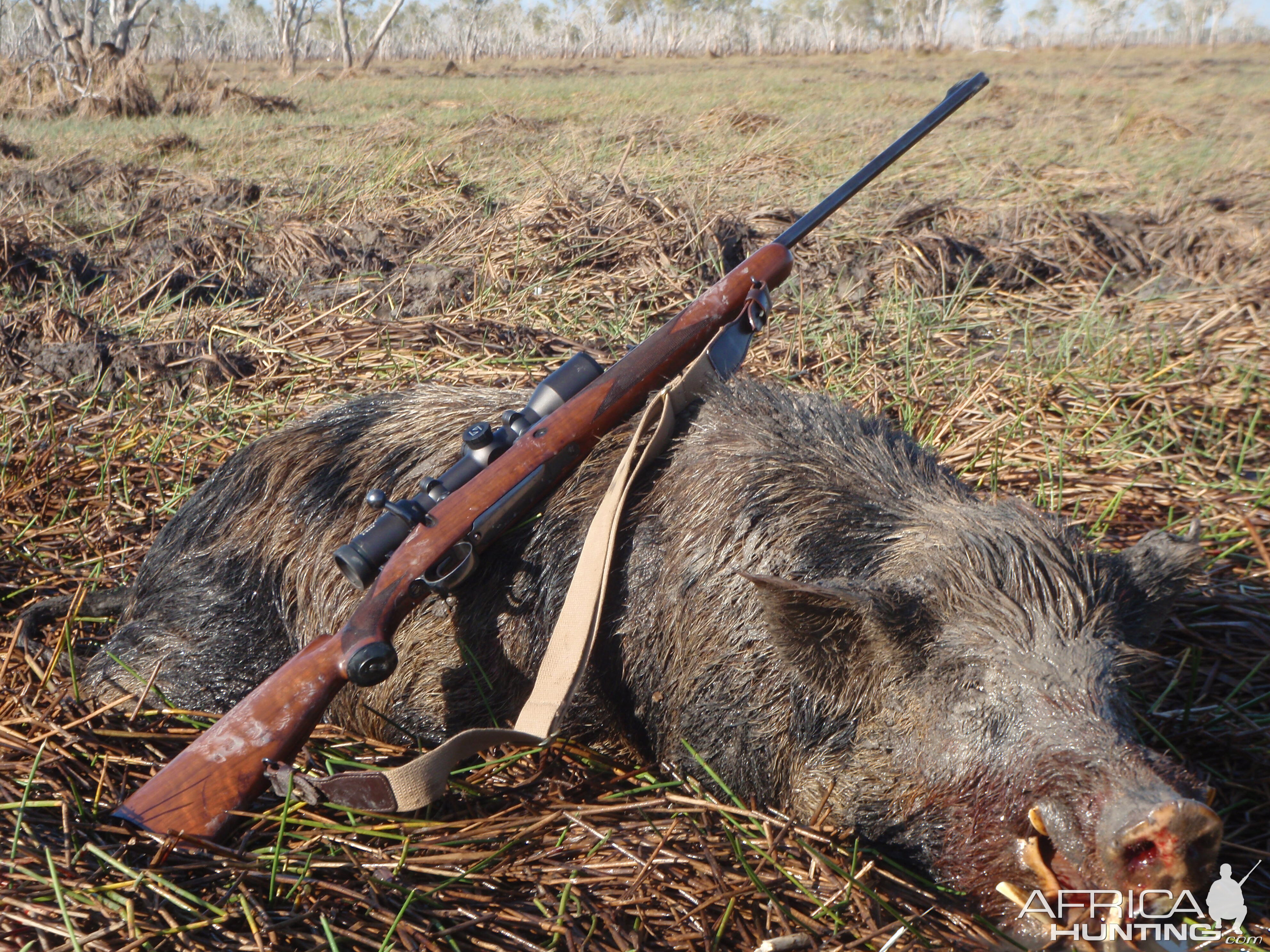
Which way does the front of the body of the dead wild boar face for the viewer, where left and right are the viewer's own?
facing the viewer and to the right of the viewer
